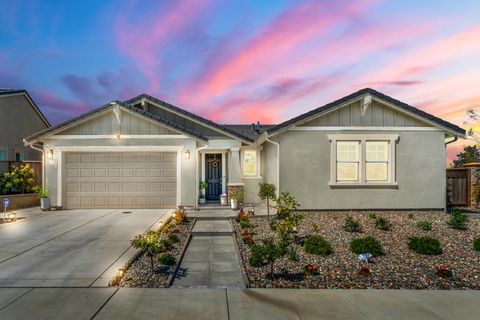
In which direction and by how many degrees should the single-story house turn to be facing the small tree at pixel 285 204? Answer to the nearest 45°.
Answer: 0° — it already faces it

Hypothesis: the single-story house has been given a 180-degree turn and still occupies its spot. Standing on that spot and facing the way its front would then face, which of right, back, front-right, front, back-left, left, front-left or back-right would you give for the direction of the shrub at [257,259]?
back

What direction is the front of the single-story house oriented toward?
toward the camera

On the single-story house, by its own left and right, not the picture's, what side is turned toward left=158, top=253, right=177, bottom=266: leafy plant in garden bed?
front

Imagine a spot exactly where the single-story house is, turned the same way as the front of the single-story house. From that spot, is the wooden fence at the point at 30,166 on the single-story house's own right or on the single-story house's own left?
on the single-story house's own right

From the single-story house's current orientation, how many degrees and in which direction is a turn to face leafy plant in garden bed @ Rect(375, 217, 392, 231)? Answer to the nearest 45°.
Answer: approximately 45° to its left

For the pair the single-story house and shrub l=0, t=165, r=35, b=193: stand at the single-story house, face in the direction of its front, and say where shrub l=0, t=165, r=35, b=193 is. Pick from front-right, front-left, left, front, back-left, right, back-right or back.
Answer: right

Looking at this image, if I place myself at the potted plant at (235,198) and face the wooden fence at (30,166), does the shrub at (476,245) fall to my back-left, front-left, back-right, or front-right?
back-left

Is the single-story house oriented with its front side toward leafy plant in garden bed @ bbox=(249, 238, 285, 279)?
yes

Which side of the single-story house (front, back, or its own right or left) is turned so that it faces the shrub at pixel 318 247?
front

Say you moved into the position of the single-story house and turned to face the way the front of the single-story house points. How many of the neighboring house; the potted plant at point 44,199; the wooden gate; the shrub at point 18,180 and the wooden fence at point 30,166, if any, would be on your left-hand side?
1

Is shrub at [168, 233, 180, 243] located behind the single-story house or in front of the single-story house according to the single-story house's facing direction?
in front

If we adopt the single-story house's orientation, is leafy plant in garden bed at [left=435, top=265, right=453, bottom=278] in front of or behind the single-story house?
in front

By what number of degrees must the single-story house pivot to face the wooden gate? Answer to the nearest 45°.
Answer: approximately 90° to its left

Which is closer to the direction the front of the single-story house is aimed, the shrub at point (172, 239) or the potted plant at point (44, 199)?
the shrub
